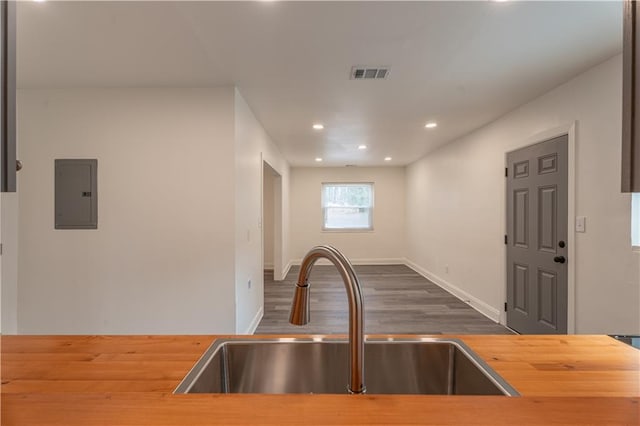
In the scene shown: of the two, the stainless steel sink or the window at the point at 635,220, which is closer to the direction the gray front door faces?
the stainless steel sink

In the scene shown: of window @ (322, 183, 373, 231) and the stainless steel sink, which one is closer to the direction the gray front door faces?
the stainless steel sink

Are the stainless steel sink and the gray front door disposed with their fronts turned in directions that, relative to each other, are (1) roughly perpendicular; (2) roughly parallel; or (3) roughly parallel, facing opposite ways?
roughly perpendicular

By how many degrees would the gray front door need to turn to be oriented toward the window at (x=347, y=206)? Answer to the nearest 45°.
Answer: approximately 90° to its right

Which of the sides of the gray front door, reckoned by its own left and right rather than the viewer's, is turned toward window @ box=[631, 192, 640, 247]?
left

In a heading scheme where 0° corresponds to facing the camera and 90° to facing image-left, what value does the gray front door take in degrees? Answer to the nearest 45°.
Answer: approximately 45°

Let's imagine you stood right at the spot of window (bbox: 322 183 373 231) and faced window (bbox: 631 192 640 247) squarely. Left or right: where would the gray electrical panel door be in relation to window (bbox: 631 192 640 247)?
right

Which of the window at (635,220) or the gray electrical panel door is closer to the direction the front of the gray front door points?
the gray electrical panel door
